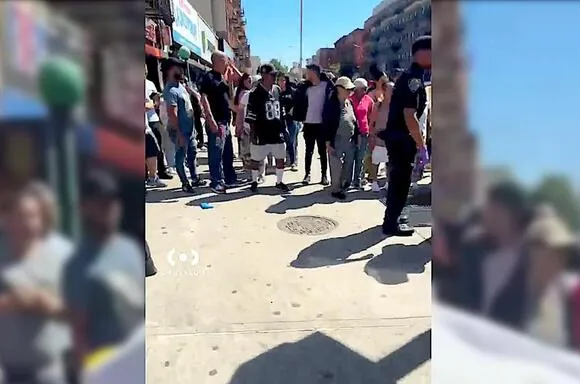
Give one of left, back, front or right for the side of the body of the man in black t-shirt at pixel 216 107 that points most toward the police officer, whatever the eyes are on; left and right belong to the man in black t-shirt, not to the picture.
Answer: front

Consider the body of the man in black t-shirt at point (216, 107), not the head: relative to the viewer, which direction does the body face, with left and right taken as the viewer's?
facing the viewer and to the right of the viewer

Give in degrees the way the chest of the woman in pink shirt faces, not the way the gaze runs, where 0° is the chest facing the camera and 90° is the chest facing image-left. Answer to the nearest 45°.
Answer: approximately 45°
